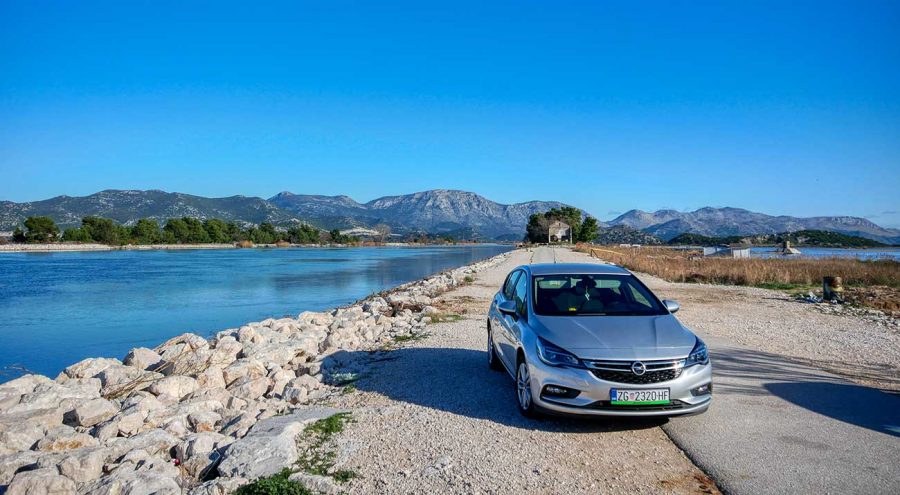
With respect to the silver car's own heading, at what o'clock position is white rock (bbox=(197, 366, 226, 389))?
The white rock is roughly at 3 o'clock from the silver car.

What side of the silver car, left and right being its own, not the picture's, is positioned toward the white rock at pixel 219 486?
right

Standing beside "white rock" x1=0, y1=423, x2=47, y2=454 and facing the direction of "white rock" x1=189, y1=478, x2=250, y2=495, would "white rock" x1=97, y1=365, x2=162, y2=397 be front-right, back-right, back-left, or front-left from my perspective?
back-left

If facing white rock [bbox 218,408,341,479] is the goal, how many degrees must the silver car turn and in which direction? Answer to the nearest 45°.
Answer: approximately 90° to its right

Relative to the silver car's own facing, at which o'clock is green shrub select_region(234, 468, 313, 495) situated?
The green shrub is roughly at 1 o'clock from the silver car.

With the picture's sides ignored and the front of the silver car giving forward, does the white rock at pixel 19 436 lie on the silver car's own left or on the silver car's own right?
on the silver car's own right

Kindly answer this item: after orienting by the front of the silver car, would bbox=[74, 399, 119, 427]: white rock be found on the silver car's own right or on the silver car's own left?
on the silver car's own right

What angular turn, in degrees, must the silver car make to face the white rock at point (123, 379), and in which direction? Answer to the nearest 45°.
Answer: approximately 135° to its right

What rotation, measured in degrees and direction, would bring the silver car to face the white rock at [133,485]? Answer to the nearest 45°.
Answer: approximately 90° to its right

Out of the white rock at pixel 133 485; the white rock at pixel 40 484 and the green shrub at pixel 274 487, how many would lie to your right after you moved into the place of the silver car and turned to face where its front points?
3

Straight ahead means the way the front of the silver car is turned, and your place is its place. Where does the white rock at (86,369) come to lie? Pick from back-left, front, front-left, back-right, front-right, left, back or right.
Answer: back-right

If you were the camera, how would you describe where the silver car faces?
facing the viewer and to the right of the viewer
